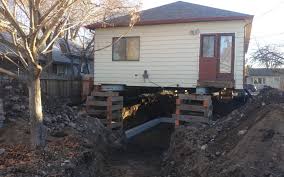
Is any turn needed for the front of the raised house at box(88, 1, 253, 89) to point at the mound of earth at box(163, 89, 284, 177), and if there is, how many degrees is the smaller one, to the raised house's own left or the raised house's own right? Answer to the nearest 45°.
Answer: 0° — it already faces it

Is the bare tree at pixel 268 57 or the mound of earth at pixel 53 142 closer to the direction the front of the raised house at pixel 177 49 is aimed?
the mound of earth

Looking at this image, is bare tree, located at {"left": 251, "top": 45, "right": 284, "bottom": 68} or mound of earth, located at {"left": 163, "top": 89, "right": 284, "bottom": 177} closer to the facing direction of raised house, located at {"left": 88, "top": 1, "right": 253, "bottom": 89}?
the mound of earth

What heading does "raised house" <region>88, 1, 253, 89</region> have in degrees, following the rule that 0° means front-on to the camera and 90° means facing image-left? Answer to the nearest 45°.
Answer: approximately 0°

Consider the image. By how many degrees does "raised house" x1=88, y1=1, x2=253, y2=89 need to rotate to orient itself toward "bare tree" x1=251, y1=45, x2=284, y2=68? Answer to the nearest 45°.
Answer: approximately 135° to its left

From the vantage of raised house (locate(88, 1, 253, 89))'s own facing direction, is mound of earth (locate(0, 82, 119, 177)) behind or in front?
in front

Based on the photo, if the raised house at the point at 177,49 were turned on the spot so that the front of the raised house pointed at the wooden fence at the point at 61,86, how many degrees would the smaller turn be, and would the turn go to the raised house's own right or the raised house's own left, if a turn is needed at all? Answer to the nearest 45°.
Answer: approximately 90° to the raised house's own right

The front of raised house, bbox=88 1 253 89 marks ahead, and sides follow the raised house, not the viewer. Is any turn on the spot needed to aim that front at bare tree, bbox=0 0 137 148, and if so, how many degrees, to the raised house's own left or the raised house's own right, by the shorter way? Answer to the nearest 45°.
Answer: approximately 45° to the raised house's own right
